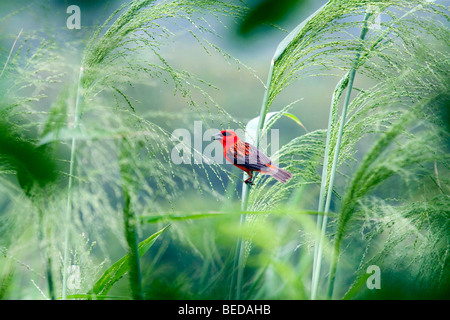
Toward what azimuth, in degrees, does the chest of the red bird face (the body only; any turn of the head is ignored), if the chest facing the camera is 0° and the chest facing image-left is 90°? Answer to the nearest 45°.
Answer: approximately 90°
